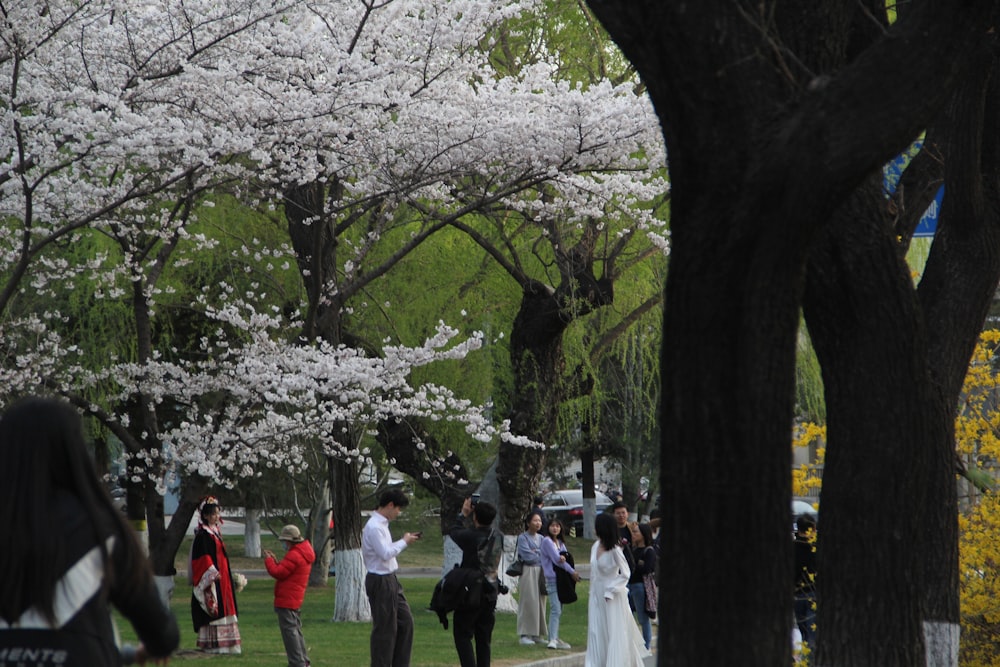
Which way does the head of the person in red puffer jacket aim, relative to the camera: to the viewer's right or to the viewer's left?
to the viewer's left

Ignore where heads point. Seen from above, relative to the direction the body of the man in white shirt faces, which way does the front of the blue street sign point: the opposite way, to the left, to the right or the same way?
to the right

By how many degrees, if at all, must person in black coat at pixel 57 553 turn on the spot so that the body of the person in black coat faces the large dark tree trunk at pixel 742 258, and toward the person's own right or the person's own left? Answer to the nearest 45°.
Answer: approximately 90° to the person's own right

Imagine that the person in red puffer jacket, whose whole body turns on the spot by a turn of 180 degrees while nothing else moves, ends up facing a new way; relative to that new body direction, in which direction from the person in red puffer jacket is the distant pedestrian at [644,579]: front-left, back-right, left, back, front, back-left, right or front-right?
front-left

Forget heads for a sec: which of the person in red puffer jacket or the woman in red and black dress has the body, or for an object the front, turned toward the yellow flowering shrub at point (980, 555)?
the woman in red and black dress

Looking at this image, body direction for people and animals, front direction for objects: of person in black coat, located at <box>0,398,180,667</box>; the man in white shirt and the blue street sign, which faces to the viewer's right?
the man in white shirt

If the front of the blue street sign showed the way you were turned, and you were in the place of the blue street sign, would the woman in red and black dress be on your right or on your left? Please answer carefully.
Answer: on your right

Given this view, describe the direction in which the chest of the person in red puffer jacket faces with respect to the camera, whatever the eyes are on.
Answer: to the viewer's left
